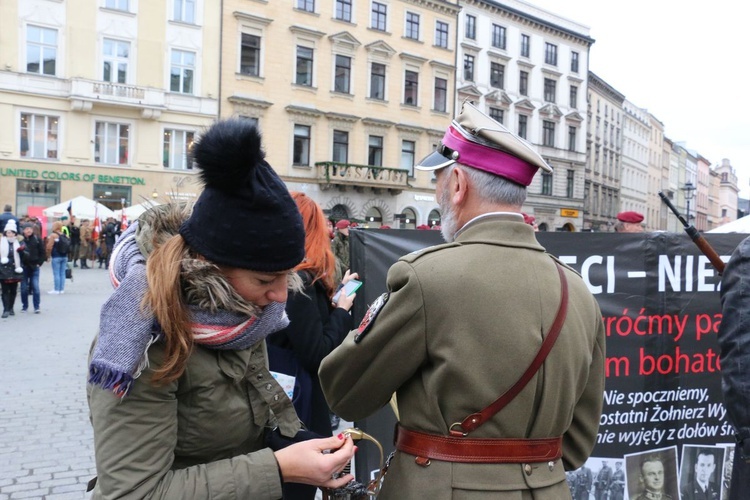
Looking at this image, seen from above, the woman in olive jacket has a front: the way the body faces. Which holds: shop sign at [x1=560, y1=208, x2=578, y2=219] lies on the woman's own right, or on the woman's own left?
on the woman's own left

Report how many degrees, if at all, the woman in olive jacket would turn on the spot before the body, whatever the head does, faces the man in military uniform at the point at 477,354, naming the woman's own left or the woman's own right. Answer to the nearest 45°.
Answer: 0° — they already face them

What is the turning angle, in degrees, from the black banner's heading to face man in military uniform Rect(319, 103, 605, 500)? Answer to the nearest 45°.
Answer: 0° — it already faces them

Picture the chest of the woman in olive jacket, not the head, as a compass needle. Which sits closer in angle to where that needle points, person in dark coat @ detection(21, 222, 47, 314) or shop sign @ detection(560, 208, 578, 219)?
the shop sign

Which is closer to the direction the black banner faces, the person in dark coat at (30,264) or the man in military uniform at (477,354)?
the man in military uniform

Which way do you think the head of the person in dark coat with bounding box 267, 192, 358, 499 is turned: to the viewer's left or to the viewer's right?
to the viewer's right

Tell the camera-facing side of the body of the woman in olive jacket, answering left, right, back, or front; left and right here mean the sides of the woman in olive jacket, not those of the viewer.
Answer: right

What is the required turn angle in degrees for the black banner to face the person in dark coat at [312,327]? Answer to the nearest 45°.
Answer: approximately 45° to its right

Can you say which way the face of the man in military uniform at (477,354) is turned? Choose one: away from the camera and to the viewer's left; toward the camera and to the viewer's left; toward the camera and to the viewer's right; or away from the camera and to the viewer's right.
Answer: away from the camera and to the viewer's left

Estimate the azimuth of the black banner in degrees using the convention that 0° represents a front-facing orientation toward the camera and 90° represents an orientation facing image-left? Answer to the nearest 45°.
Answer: approximately 0°

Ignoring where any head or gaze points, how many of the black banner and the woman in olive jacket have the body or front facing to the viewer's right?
1
